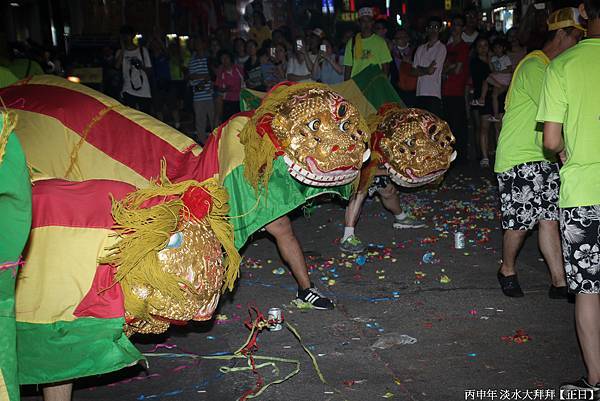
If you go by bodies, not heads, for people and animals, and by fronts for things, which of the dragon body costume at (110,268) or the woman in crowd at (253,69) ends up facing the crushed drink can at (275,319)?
the woman in crowd

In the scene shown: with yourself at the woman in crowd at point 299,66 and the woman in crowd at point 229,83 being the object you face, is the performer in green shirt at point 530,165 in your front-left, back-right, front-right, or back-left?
back-left

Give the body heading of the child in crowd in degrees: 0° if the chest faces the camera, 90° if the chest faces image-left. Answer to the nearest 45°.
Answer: approximately 45°

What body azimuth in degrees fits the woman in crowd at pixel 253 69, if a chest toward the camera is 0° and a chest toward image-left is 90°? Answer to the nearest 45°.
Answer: approximately 0°

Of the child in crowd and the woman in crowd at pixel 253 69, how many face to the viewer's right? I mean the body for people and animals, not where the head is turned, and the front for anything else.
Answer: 0

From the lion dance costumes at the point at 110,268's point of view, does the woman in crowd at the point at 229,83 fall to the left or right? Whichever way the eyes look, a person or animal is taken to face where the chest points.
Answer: on its left

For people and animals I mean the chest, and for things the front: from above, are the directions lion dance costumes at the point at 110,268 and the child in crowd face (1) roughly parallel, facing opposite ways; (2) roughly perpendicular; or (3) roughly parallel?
roughly perpendicular

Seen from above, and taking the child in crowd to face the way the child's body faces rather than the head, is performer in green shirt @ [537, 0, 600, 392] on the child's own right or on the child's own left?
on the child's own left

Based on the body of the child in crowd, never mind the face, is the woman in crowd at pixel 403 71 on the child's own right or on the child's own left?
on the child's own right
